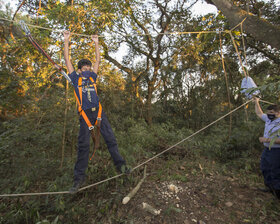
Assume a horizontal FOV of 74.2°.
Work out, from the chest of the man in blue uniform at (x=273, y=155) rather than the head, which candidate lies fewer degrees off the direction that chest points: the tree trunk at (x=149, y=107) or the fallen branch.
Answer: the fallen branch

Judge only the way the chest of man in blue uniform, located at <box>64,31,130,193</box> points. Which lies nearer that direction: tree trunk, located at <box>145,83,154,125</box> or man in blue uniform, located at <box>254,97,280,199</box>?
the man in blue uniform

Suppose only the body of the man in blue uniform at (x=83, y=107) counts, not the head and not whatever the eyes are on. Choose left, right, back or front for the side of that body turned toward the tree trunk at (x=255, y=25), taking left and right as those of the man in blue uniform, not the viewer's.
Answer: left

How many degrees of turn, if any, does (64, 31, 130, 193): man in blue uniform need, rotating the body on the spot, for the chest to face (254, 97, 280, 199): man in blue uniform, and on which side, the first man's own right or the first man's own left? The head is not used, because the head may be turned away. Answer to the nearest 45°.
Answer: approximately 90° to the first man's own left

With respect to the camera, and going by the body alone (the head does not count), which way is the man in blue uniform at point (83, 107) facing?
toward the camera

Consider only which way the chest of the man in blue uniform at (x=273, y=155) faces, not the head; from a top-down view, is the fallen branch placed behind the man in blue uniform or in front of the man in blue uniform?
in front

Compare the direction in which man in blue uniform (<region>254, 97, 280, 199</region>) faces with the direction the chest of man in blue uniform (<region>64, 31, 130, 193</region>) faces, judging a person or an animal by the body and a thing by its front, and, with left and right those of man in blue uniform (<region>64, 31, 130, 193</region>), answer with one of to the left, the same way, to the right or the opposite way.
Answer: to the right

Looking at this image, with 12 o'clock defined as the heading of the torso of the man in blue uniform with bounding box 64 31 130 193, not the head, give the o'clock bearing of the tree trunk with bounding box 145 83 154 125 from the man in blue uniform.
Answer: The tree trunk is roughly at 7 o'clock from the man in blue uniform.

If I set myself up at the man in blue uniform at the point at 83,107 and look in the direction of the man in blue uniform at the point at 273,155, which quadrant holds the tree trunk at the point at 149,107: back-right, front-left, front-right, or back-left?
front-left

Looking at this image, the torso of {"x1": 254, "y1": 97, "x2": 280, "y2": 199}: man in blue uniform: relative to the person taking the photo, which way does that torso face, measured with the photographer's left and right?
facing the viewer and to the left of the viewer

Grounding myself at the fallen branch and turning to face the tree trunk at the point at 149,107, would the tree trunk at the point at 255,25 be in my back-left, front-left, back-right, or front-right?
front-right

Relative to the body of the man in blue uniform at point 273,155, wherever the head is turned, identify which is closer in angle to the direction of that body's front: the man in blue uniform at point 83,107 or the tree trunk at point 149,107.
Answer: the man in blue uniform

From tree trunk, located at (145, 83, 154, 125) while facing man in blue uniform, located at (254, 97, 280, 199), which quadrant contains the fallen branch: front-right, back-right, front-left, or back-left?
front-right

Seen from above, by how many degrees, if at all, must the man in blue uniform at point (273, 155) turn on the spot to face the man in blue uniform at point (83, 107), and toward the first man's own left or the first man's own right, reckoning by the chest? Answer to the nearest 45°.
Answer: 0° — they already face them

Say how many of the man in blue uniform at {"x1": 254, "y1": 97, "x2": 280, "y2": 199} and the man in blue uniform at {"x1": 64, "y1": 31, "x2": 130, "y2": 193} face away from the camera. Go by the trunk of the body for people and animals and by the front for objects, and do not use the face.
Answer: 0
